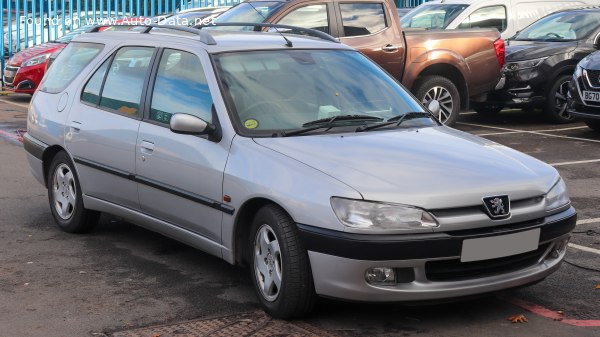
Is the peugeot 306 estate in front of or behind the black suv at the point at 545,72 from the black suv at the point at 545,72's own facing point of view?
in front

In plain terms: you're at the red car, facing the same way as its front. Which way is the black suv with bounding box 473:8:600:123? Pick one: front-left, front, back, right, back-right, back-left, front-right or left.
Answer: left

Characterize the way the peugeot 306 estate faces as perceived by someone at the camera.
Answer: facing the viewer and to the right of the viewer

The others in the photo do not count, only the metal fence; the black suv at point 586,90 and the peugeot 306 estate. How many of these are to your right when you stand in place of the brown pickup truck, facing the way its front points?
1

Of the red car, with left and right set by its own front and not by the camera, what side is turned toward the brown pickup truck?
left

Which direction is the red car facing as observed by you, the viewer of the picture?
facing the viewer and to the left of the viewer

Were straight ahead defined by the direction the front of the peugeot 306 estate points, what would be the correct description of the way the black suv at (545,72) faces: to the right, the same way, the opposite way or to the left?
to the right

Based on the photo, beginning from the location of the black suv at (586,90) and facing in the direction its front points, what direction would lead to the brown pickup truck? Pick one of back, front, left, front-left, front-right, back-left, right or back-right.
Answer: front-right

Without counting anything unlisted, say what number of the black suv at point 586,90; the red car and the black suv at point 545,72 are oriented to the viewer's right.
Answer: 0

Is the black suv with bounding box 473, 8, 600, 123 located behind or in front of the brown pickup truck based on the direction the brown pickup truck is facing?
behind

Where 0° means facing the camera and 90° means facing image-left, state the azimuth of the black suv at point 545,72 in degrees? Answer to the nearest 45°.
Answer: approximately 45°

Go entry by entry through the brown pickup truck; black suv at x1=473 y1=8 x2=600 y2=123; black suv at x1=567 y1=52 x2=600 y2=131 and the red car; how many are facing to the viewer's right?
0

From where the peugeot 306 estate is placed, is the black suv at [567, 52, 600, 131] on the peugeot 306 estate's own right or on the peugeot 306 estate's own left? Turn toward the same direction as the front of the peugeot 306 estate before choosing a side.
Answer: on the peugeot 306 estate's own left
